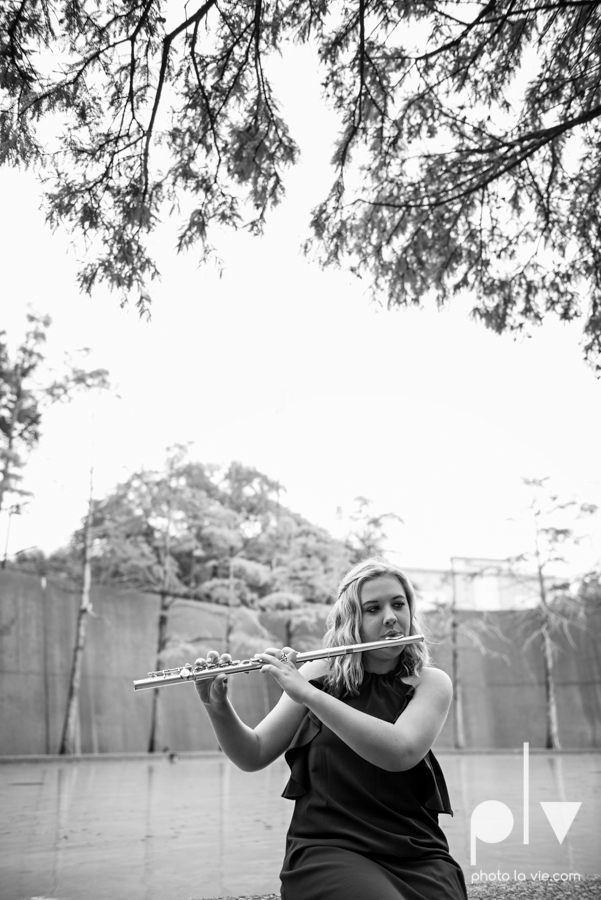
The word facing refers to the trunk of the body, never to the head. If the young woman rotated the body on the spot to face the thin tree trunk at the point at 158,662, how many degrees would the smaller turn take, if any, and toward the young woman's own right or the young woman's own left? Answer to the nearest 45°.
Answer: approximately 180°

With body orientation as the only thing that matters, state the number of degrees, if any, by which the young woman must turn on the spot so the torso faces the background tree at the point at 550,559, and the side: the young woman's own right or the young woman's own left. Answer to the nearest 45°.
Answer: approximately 180°

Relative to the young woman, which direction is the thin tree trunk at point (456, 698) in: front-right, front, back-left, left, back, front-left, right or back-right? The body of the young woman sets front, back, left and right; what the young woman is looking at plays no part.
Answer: back

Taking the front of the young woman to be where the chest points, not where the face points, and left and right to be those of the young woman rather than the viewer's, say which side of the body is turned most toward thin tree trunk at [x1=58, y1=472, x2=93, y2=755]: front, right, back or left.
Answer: back

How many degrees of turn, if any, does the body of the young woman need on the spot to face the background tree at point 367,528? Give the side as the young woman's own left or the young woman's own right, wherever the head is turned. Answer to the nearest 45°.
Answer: approximately 180°

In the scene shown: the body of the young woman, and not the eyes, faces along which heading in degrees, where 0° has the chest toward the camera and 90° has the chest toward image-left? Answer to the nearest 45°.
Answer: approximately 0°

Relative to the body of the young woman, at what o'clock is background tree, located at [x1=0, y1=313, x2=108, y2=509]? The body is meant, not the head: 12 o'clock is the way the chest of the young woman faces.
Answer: The background tree is roughly at 5 o'clock from the young woman.
